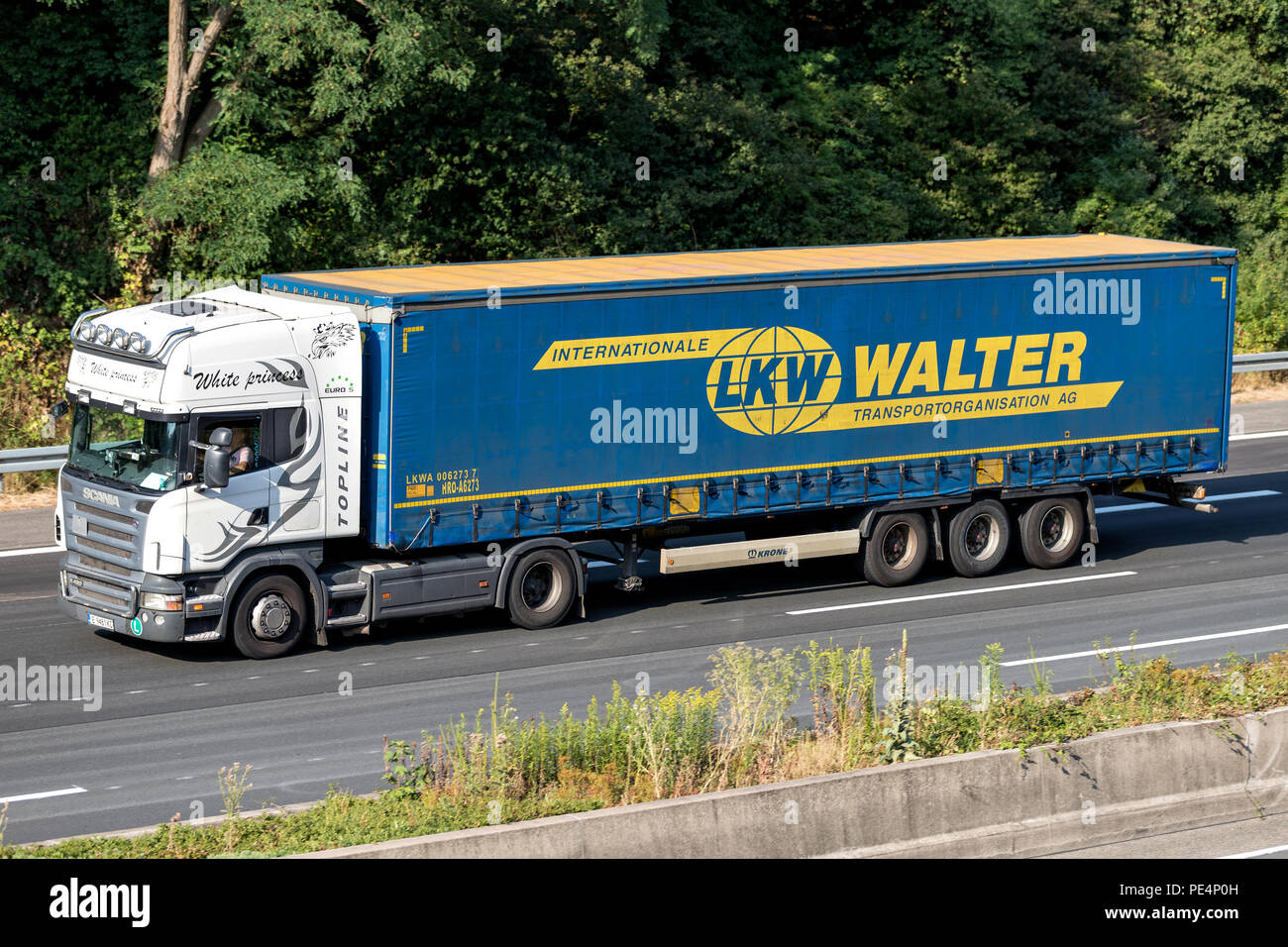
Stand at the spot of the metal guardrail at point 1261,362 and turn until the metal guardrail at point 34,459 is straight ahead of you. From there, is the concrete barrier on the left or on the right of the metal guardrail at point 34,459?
left

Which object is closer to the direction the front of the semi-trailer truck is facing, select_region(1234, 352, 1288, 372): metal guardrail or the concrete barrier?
the concrete barrier

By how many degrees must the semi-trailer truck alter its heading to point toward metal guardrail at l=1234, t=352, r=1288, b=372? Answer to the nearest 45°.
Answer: approximately 180°

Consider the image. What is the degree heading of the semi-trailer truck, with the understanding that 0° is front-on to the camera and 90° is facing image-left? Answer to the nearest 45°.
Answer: approximately 45°

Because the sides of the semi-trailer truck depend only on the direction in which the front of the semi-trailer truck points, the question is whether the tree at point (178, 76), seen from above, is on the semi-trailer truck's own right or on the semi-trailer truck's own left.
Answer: on the semi-trailer truck's own right
